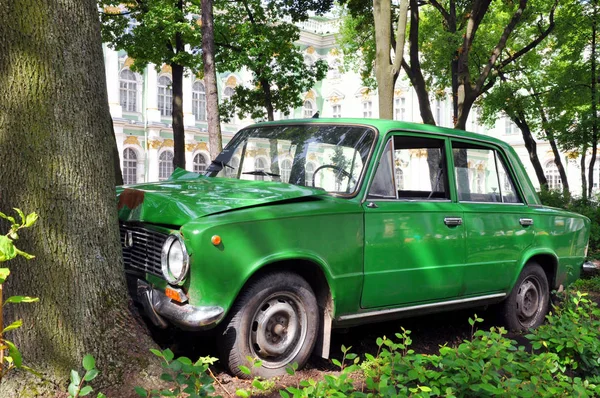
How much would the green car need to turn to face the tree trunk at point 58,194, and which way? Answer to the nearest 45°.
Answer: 0° — it already faces it

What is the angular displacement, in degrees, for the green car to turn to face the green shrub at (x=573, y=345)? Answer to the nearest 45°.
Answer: approximately 135° to its left

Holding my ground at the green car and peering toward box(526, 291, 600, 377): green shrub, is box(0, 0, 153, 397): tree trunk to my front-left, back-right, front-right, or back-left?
back-right

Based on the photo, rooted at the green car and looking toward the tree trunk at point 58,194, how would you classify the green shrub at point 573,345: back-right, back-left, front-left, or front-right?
back-left

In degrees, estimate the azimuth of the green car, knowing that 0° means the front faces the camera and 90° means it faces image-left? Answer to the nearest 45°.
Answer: approximately 45°

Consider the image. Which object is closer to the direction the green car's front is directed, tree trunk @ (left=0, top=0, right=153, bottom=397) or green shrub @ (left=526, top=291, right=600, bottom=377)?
the tree trunk
